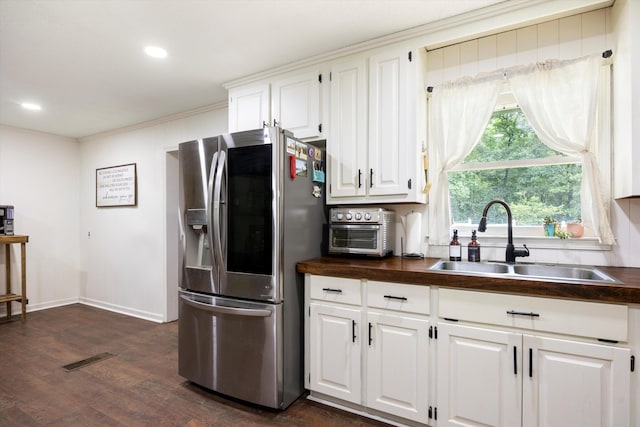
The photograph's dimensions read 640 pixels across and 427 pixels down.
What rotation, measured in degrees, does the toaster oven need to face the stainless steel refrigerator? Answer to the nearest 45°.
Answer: approximately 45° to its right

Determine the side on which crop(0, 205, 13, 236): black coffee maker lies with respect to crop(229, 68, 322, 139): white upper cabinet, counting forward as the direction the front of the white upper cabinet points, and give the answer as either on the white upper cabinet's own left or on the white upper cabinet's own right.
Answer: on the white upper cabinet's own right

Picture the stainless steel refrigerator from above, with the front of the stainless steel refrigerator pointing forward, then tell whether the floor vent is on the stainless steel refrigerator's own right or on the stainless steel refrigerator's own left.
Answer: on the stainless steel refrigerator's own right

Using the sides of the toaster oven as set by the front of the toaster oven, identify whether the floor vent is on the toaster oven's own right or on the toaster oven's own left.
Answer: on the toaster oven's own right

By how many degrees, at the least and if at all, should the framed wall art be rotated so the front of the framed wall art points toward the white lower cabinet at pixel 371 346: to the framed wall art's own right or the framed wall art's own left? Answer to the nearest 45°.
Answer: approximately 45° to the framed wall art's own left

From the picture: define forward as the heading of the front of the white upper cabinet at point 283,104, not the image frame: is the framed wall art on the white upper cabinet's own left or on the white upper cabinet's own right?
on the white upper cabinet's own right

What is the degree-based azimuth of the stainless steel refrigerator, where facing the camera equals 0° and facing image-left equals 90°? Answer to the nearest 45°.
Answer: approximately 45°

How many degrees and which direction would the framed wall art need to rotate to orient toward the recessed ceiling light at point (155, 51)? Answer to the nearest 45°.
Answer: approximately 45° to its left

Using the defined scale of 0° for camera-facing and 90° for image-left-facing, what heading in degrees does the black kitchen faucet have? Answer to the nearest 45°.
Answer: approximately 45°

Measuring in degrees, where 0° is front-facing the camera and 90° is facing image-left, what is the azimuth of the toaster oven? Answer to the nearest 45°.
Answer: approximately 45°

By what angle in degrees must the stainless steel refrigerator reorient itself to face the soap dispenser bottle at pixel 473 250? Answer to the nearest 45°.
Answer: approximately 135° to its left
